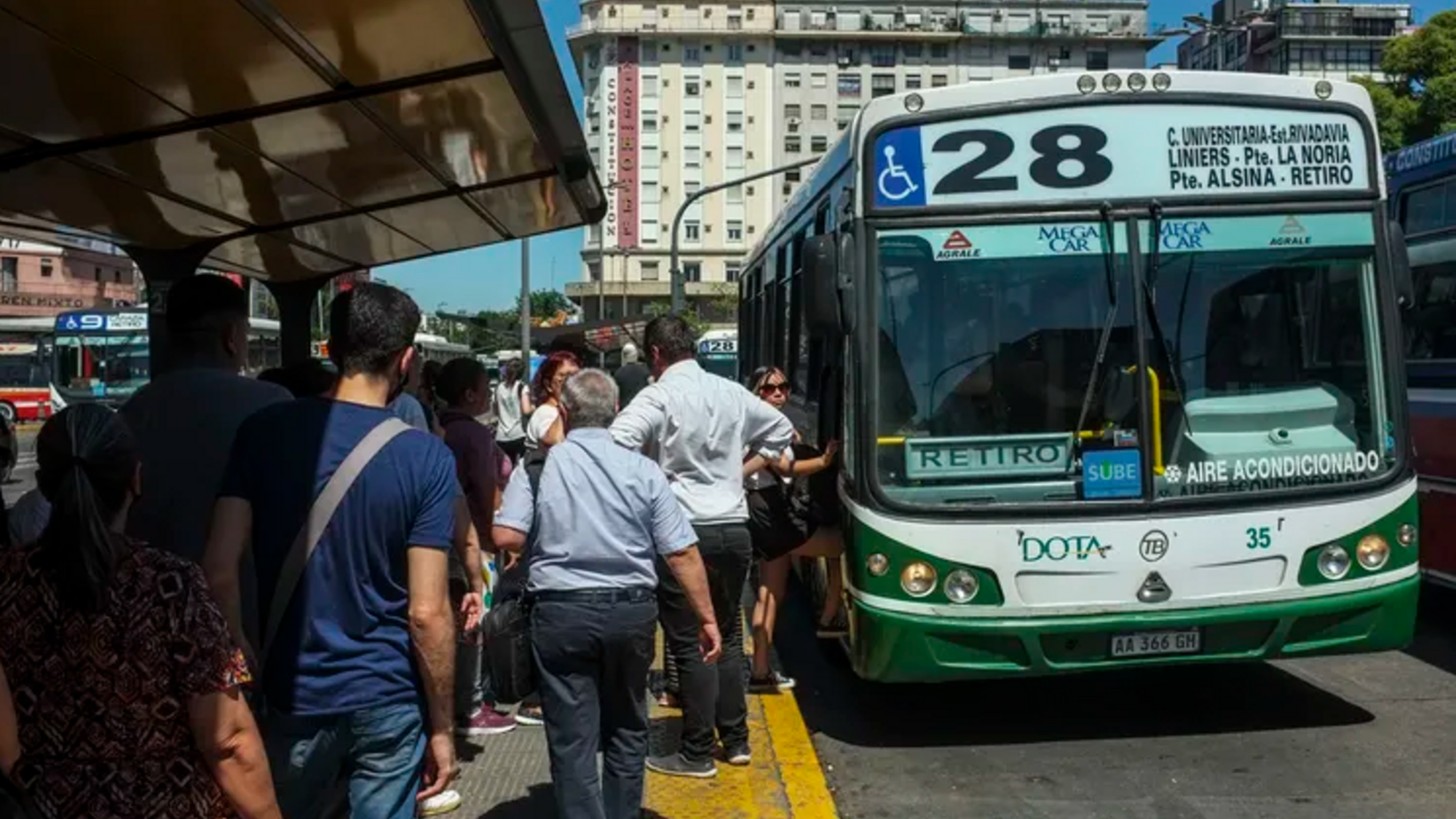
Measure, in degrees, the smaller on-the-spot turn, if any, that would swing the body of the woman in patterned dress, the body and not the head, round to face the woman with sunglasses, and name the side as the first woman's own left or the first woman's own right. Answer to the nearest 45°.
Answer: approximately 45° to the first woman's own right

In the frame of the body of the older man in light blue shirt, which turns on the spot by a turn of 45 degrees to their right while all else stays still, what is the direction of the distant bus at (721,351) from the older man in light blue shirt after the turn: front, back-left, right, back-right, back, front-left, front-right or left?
front-left

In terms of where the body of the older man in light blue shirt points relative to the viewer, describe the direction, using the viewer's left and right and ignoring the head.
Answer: facing away from the viewer

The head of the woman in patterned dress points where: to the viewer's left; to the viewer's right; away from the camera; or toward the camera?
away from the camera

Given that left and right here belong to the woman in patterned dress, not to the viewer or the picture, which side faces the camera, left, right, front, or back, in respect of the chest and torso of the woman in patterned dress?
back

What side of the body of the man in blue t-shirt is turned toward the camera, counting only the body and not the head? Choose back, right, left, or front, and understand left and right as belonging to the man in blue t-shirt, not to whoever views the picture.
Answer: back

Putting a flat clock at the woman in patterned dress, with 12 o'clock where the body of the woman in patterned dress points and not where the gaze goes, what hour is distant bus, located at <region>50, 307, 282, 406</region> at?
The distant bus is roughly at 12 o'clock from the woman in patterned dress.

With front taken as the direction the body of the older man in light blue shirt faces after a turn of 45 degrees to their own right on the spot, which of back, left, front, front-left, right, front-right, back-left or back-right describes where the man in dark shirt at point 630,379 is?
front-left

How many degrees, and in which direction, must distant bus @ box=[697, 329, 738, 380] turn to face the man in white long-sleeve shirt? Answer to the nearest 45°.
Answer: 0° — it already faces them

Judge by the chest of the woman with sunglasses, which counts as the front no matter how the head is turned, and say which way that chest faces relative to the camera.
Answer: to the viewer's right

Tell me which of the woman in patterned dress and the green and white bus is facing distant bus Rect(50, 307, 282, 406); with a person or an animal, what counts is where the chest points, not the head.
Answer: the woman in patterned dress

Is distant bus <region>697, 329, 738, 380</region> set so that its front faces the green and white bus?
yes

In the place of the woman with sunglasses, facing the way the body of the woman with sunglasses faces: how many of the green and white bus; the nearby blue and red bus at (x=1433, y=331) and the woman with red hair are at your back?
1
